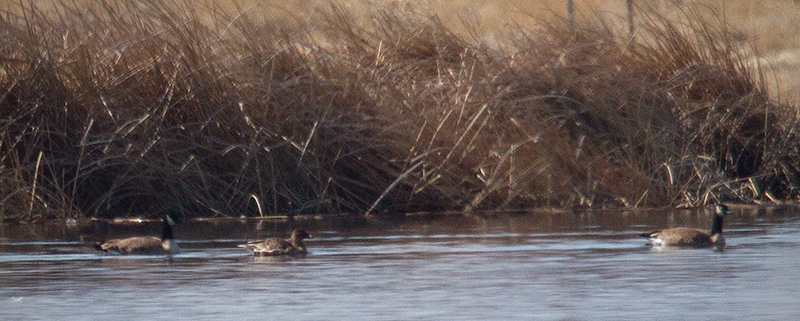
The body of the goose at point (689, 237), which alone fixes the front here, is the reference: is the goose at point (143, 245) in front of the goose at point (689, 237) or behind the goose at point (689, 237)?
behind

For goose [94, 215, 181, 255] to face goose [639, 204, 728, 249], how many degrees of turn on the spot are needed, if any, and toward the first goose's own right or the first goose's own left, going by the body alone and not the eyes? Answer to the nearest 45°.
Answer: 0° — it already faces it

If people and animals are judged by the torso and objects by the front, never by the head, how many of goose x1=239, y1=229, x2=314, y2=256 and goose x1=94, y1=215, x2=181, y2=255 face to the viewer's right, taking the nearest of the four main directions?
2

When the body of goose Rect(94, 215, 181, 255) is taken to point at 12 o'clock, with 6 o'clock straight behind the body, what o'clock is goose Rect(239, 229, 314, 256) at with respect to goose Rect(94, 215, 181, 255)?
goose Rect(239, 229, 314, 256) is roughly at 1 o'clock from goose Rect(94, 215, 181, 255).

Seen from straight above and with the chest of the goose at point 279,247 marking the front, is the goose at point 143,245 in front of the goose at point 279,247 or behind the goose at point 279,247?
behind

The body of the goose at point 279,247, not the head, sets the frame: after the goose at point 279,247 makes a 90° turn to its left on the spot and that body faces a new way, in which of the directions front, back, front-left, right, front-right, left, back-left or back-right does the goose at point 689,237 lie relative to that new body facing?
right

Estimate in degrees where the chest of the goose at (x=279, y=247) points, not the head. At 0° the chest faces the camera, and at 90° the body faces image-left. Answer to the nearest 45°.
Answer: approximately 270°

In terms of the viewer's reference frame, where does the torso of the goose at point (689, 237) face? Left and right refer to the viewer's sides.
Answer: facing to the right of the viewer

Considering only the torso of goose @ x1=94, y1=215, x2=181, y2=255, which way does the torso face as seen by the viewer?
to the viewer's right
